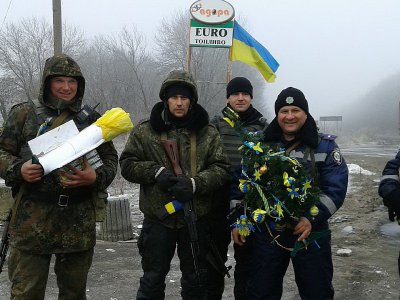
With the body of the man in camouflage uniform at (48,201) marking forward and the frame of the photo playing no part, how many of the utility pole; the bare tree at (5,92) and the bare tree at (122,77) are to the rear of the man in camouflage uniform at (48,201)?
3

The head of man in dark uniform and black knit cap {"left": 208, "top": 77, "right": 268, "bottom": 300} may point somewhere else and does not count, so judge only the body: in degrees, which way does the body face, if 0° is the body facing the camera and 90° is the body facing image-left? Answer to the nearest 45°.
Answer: approximately 0°

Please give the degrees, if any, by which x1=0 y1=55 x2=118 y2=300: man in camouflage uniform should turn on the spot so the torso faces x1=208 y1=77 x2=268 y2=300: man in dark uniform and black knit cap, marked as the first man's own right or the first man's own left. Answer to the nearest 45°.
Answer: approximately 90° to the first man's own left

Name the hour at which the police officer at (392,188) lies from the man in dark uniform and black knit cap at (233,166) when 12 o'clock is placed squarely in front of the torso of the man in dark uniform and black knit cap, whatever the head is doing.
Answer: The police officer is roughly at 10 o'clock from the man in dark uniform and black knit cap.

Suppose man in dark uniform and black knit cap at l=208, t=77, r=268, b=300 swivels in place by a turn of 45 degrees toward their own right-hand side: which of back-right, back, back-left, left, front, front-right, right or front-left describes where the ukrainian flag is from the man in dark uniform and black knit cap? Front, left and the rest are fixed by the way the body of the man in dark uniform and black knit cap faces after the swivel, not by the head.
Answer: back-right

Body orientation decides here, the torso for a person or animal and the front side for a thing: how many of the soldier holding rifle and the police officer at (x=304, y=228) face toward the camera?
2

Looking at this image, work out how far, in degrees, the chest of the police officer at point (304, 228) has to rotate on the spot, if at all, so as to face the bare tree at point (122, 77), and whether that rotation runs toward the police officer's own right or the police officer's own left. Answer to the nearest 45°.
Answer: approximately 135° to the police officer's own right

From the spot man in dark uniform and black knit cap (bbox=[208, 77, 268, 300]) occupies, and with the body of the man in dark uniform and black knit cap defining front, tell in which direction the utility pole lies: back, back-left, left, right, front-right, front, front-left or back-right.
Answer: back-right

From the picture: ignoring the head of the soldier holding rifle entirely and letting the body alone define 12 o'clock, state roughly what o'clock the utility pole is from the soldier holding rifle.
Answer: The utility pole is roughly at 5 o'clock from the soldier holding rifle.
